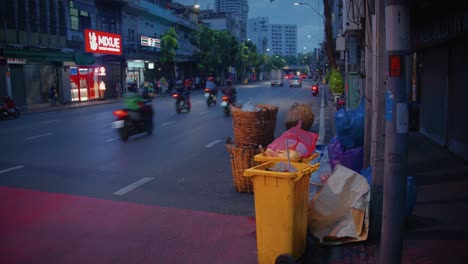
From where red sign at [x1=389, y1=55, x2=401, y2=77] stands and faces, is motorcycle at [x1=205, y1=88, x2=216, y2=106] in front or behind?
behind

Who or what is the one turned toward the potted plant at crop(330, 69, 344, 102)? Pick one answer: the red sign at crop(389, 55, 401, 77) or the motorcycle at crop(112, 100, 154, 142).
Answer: the motorcycle

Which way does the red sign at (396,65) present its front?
toward the camera

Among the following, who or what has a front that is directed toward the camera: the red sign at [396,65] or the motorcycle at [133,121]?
the red sign

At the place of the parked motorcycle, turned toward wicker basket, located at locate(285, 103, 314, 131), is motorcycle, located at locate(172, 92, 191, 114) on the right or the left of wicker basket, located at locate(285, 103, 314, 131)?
left

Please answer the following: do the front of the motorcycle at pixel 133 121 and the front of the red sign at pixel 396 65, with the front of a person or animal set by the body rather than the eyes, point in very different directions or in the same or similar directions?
very different directions

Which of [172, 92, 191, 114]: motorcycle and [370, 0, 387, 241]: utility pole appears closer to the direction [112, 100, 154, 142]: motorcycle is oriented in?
the motorcycle

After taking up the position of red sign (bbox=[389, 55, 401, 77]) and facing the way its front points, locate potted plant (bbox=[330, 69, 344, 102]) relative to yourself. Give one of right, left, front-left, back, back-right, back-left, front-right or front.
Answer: back

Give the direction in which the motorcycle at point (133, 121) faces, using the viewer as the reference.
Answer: facing away from the viewer and to the right of the viewer

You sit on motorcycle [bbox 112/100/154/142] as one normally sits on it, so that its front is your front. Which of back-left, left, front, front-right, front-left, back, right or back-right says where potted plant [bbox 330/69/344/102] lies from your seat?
front

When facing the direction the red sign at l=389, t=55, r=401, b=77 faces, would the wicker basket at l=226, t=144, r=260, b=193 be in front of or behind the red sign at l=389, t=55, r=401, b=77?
behind

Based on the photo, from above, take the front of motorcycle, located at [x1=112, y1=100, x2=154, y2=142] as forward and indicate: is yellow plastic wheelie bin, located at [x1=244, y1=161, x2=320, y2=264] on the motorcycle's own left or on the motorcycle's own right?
on the motorcycle's own right

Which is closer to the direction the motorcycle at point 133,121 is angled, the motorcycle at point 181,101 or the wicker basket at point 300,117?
the motorcycle

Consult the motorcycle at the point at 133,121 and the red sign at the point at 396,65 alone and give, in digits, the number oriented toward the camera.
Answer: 1
